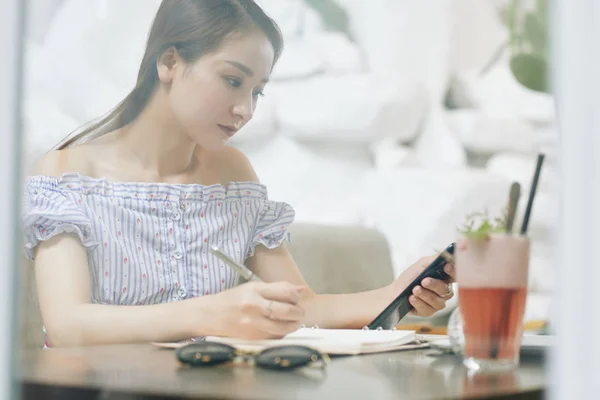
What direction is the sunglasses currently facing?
toward the camera

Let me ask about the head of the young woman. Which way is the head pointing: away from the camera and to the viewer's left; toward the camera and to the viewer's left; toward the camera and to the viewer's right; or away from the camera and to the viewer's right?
toward the camera and to the viewer's right

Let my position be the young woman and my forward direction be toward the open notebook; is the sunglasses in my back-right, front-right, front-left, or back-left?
front-right
